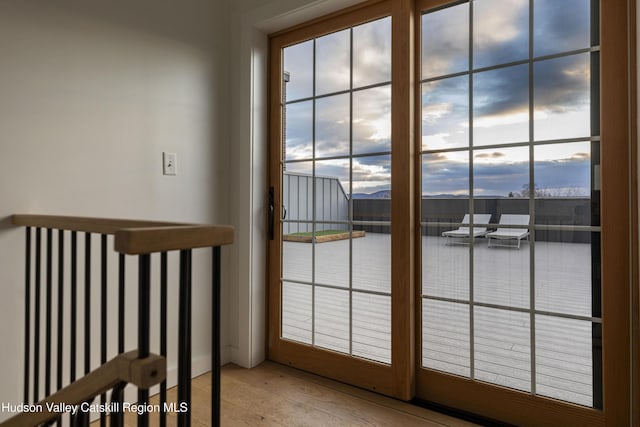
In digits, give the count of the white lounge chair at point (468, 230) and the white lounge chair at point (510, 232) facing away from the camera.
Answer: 0

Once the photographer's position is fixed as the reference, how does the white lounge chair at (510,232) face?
facing the viewer and to the left of the viewer

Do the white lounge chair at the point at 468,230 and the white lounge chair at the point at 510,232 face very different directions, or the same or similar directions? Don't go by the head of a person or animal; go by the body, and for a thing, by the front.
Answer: same or similar directions
